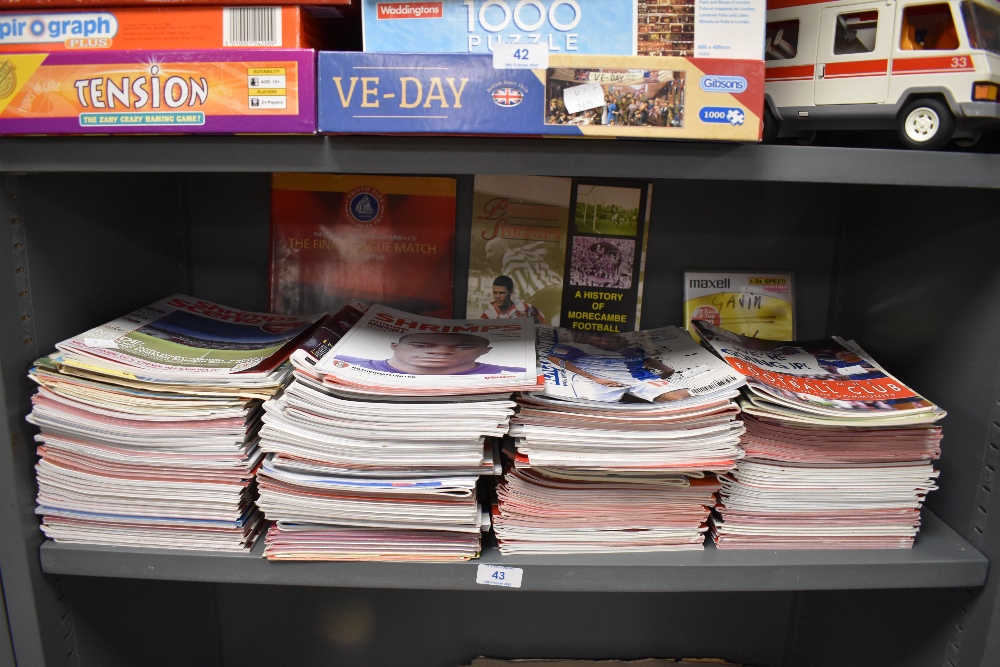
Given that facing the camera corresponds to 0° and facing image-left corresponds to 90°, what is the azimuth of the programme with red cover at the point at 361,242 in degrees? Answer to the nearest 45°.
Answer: approximately 0°

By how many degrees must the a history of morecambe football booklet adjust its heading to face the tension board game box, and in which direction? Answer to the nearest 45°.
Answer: approximately 45° to its right

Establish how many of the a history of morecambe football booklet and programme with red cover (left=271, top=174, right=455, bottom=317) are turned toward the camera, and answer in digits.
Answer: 2
